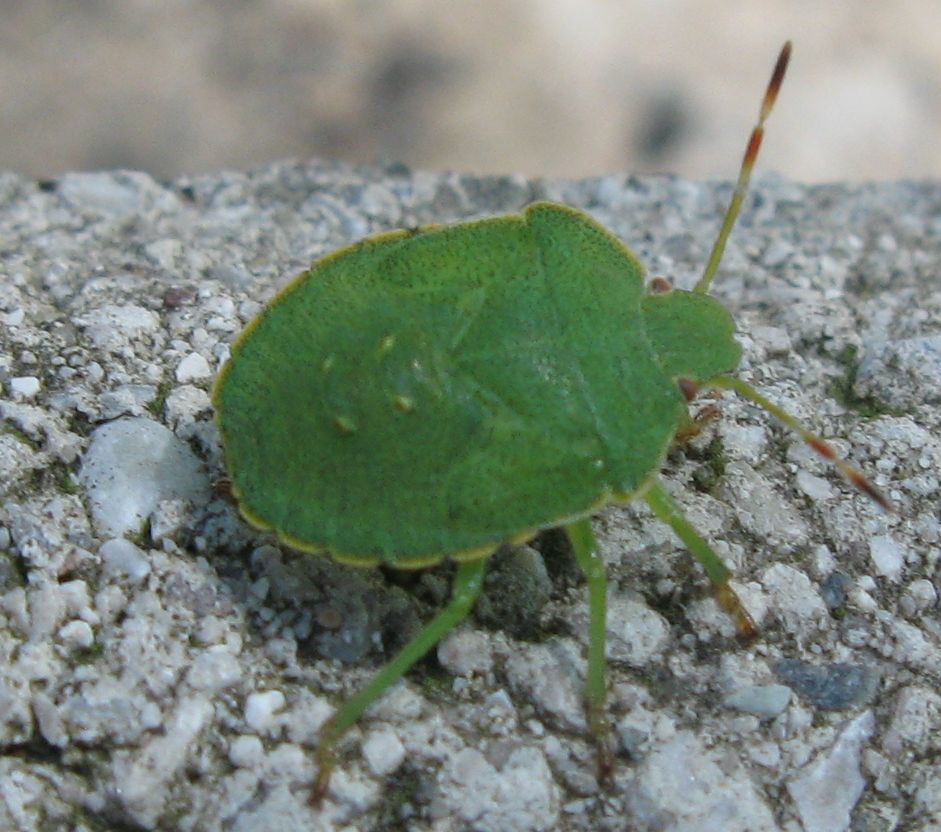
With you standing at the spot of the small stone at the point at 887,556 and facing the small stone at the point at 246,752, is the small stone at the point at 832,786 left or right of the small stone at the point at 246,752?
left

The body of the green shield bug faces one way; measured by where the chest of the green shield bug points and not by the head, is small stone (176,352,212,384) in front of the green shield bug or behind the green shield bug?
behind

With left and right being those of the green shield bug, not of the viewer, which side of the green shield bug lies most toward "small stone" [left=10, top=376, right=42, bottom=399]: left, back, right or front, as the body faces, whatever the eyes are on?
back

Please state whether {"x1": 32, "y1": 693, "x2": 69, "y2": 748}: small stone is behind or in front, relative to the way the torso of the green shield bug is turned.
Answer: behind

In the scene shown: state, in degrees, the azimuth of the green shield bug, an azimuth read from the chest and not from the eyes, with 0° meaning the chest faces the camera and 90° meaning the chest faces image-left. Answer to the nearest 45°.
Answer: approximately 270°

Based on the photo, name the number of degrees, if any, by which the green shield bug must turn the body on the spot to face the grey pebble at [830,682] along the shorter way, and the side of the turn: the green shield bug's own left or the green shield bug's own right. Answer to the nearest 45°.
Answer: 0° — it already faces it

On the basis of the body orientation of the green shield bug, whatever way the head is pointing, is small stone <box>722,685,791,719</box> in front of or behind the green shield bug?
in front

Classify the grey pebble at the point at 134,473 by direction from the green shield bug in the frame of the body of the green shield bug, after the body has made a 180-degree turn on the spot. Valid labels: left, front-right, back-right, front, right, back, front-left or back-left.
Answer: front
